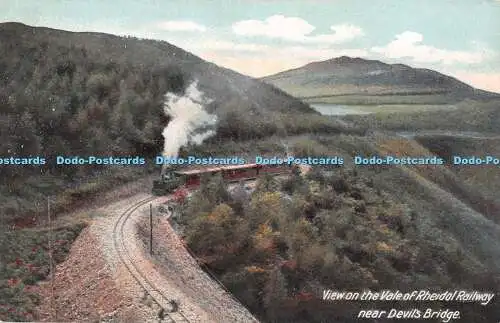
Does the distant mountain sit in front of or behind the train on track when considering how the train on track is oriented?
behind

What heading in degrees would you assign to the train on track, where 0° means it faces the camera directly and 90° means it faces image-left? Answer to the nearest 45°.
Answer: approximately 45°
